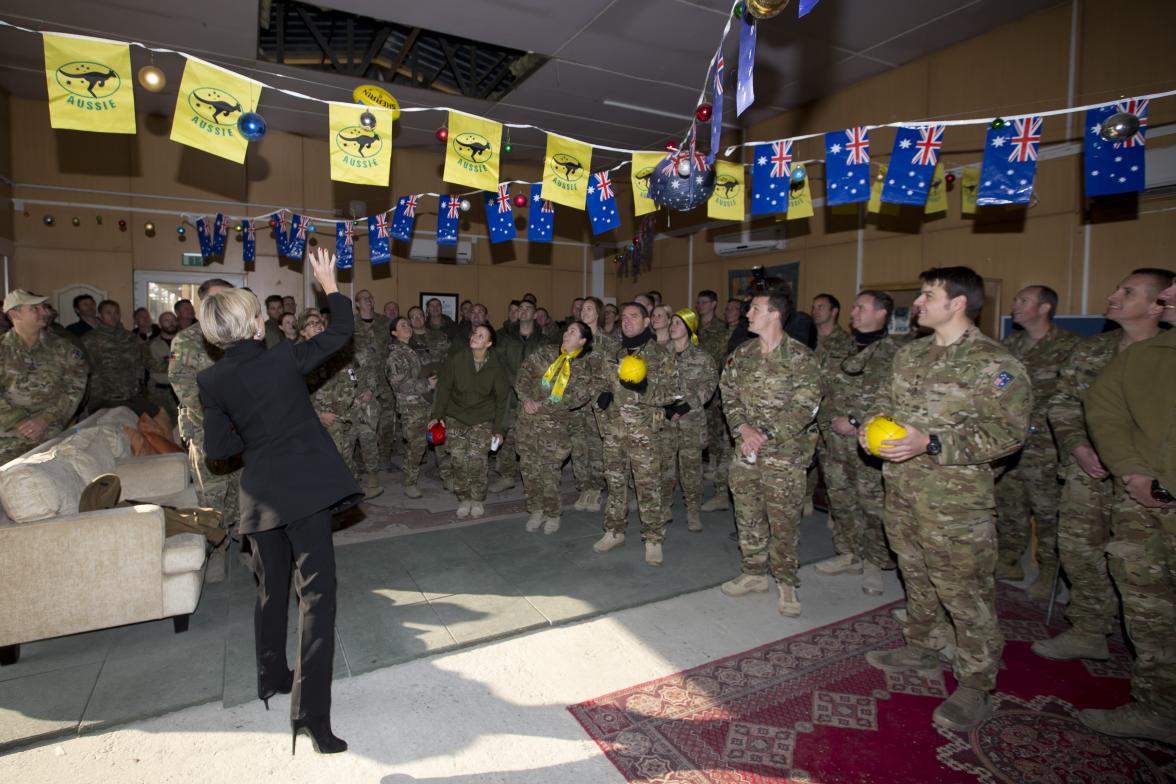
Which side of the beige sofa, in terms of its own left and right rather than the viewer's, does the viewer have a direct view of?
right

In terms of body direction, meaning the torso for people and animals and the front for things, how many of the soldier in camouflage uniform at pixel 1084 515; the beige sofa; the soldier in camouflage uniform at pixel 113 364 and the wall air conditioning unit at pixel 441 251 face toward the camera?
2

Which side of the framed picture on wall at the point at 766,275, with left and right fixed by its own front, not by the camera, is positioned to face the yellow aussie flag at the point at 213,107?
front

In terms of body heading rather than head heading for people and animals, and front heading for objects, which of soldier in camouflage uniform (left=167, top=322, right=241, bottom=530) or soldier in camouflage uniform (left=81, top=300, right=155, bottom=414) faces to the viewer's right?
soldier in camouflage uniform (left=167, top=322, right=241, bottom=530)

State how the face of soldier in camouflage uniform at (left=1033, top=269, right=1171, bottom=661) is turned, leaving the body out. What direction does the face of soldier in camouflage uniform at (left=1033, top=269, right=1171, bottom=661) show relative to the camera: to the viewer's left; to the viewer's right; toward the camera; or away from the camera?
to the viewer's left

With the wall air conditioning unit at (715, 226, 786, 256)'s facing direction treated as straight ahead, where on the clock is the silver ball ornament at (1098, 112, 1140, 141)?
The silver ball ornament is roughly at 10 o'clock from the wall air conditioning unit.

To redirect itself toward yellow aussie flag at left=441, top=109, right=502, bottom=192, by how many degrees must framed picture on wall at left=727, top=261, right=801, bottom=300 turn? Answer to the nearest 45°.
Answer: approximately 45° to its left

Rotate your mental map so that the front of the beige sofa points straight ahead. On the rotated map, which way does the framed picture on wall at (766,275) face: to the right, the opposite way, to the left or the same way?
the opposite way

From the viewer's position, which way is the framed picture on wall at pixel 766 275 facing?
facing the viewer and to the left of the viewer

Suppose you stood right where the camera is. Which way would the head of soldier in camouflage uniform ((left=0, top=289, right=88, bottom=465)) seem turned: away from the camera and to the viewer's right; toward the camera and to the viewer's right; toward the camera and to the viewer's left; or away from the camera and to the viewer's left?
toward the camera and to the viewer's right

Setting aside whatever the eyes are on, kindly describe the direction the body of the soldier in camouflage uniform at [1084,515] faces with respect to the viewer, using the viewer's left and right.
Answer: facing to the left of the viewer

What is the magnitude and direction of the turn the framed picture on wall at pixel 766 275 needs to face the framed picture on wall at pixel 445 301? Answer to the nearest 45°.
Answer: approximately 45° to its right

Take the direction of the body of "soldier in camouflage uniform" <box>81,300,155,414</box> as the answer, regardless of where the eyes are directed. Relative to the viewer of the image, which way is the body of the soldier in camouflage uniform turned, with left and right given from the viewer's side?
facing the viewer
